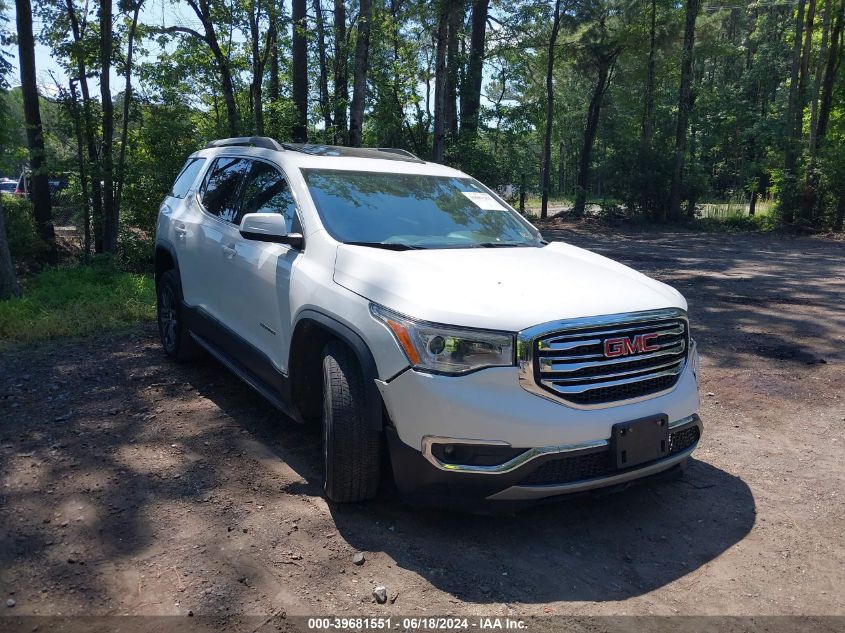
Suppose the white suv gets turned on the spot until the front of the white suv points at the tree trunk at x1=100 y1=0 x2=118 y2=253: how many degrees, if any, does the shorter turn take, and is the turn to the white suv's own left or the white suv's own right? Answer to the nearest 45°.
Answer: approximately 180°

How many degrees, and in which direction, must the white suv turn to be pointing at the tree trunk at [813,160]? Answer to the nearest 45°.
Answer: approximately 90° to its left

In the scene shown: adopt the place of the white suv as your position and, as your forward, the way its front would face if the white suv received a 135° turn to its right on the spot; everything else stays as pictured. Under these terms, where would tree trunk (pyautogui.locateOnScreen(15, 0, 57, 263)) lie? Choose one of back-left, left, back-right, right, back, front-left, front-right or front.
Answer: front-right

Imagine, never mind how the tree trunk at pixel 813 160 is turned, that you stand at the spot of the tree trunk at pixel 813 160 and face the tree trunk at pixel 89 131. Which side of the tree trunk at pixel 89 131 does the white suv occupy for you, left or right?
left

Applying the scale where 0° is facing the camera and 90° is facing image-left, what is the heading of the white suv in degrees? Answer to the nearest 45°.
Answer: approximately 315°

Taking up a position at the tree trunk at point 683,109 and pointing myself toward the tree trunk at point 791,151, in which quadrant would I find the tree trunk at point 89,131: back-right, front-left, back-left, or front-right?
back-right

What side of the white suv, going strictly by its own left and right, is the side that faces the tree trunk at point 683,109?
left

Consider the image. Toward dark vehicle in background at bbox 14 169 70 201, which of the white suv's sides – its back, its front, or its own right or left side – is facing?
back

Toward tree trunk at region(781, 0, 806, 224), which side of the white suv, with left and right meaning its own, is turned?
left

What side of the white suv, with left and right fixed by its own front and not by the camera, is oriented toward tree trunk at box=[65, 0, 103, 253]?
back
